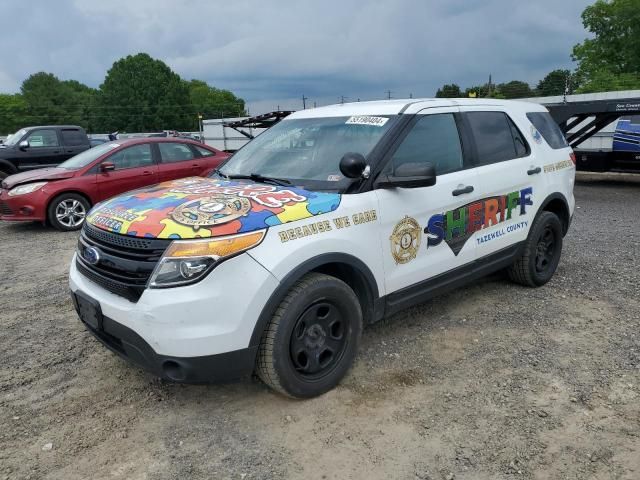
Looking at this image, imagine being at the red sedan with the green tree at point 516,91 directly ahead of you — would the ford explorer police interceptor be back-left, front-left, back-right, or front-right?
back-right

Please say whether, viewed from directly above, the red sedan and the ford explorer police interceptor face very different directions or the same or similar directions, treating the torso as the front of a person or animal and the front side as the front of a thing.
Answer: same or similar directions

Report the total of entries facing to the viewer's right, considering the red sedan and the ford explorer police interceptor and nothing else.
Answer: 0

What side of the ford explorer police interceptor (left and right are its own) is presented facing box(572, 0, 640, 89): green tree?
back

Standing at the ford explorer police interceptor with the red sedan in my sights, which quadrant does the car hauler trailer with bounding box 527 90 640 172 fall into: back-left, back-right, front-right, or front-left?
front-right

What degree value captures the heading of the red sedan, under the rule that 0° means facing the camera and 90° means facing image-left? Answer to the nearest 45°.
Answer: approximately 45°

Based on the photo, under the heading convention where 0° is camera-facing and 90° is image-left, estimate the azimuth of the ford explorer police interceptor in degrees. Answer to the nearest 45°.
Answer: approximately 45°

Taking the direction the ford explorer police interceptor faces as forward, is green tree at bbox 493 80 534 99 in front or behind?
behind

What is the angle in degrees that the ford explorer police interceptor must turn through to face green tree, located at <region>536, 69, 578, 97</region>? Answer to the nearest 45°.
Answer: approximately 180°

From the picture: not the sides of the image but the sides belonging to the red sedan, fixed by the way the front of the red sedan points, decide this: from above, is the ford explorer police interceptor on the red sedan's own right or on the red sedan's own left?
on the red sedan's own left

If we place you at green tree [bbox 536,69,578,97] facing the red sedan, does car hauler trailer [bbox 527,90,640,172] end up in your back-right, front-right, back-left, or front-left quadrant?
front-left

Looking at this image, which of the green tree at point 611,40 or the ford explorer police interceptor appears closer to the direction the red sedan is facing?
the ford explorer police interceptor
